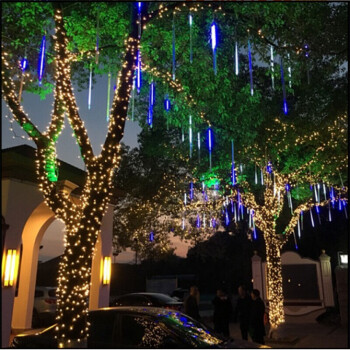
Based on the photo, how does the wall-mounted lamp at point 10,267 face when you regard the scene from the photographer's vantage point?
facing the viewer and to the right of the viewer

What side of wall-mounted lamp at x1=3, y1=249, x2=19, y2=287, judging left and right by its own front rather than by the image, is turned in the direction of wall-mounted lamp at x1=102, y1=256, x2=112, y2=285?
left

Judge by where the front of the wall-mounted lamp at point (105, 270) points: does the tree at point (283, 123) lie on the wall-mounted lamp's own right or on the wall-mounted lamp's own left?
on the wall-mounted lamp's own left

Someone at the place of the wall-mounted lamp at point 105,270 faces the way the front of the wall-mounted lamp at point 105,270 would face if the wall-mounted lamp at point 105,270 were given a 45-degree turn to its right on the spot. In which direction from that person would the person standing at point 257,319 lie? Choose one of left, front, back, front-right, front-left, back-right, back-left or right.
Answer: left

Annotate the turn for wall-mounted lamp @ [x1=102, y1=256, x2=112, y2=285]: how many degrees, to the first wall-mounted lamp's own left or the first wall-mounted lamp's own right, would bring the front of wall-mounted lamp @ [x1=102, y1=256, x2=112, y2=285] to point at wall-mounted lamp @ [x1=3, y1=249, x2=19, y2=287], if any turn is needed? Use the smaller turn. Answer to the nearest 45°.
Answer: approximately 45° to the first wall-mounted lamp's own right

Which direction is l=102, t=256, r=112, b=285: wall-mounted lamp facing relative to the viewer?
toward the camera

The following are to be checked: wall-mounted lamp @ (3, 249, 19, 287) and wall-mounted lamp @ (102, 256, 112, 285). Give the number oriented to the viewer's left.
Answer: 0

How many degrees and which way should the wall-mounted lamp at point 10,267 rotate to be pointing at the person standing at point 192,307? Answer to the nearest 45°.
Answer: approximately 45° to its left
